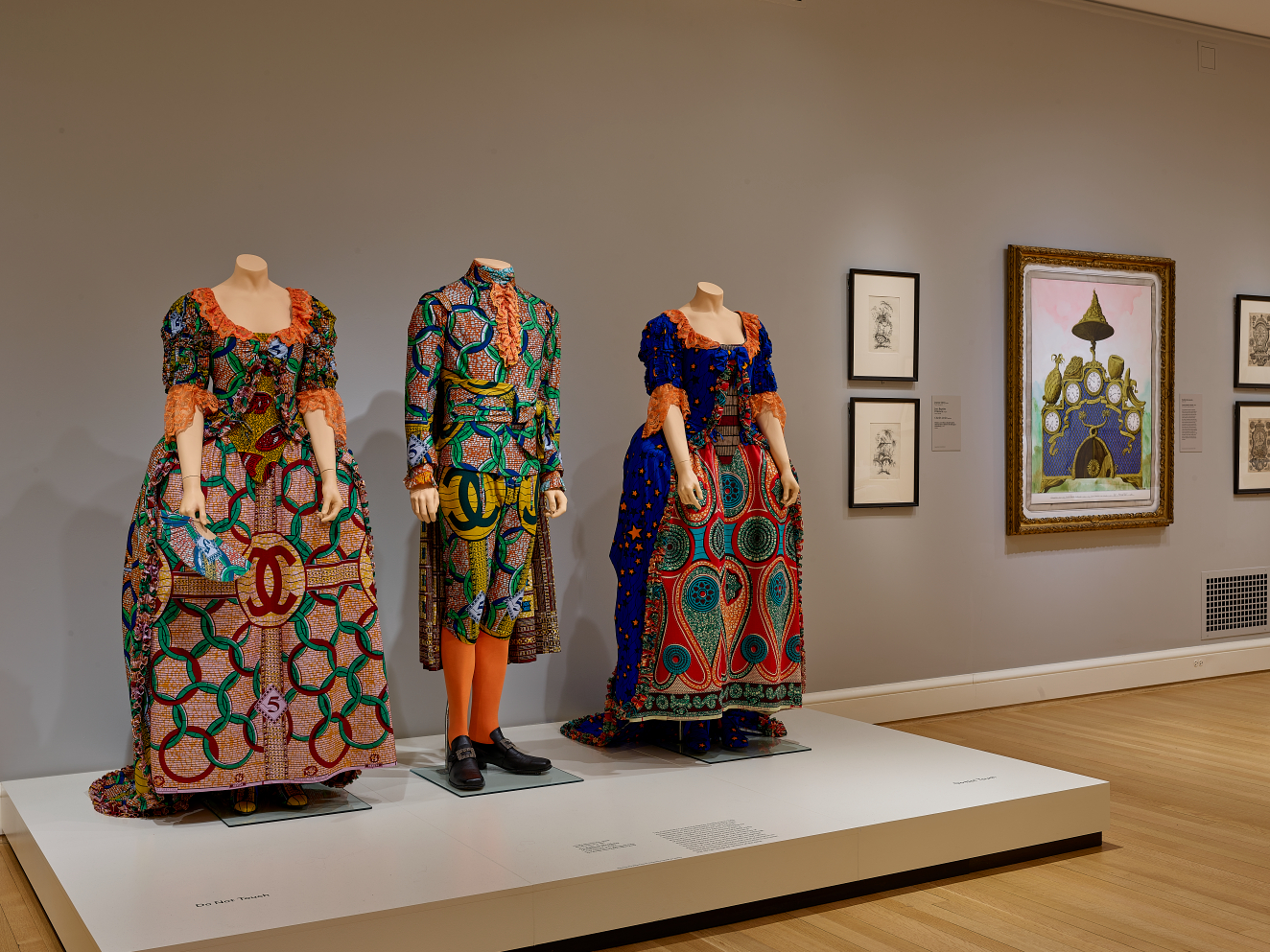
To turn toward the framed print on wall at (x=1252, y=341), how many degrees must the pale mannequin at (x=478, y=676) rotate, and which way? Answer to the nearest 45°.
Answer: approximately 90° to its left

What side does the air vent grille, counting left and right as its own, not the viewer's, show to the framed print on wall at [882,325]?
right

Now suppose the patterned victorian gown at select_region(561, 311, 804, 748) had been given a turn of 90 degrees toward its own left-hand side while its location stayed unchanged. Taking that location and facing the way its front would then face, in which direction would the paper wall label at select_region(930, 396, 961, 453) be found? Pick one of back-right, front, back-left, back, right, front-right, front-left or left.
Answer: front

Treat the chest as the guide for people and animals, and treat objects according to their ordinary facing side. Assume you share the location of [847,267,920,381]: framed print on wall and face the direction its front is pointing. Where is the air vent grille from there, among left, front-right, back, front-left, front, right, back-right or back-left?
left

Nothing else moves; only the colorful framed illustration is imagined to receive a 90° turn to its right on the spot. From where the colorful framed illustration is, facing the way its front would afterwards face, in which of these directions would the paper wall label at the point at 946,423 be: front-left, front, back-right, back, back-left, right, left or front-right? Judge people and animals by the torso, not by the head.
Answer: front

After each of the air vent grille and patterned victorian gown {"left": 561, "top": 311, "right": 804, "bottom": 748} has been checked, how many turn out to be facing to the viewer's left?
0

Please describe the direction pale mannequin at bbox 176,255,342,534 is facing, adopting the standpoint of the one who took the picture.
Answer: facing the viewer

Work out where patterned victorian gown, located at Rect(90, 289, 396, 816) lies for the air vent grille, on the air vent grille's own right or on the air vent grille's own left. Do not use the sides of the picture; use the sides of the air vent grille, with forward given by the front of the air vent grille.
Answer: on the air vent grille's own right

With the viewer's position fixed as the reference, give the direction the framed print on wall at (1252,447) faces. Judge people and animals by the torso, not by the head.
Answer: facing the viewer and to the right of the viewer

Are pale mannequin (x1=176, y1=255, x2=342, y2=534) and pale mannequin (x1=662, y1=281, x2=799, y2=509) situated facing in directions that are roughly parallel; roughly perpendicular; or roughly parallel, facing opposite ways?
roughly parallel

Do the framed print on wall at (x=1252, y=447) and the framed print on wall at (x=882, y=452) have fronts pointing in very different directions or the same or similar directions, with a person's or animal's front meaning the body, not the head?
same or similar directions

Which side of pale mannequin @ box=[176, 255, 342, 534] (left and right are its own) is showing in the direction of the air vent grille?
left

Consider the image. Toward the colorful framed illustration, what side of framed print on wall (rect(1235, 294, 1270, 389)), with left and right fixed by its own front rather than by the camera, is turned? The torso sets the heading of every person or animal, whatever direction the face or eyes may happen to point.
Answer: right

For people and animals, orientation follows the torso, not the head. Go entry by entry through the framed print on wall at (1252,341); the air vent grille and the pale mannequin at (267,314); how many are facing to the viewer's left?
0

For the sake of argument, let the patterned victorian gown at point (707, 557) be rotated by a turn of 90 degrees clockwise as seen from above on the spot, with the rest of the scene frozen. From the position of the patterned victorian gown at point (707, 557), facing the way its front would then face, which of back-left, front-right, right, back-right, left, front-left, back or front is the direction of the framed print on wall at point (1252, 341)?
back

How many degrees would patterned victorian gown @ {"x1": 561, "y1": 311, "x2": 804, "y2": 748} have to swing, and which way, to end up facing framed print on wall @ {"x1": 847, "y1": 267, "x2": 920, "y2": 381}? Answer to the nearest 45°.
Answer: approximately 90° to its left

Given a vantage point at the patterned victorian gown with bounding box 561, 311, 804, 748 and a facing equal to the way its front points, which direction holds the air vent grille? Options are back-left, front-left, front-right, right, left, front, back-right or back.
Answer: left

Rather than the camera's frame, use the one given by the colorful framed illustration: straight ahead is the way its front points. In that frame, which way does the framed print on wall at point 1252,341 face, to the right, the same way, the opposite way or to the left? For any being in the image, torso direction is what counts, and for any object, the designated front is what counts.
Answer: the same way

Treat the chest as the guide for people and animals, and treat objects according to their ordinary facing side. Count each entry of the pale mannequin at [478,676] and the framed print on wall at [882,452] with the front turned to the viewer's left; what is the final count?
0

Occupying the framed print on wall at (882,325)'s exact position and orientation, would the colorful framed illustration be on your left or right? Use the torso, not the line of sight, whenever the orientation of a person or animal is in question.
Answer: on your left

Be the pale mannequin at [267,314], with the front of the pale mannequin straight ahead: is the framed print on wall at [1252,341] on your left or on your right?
on your left
